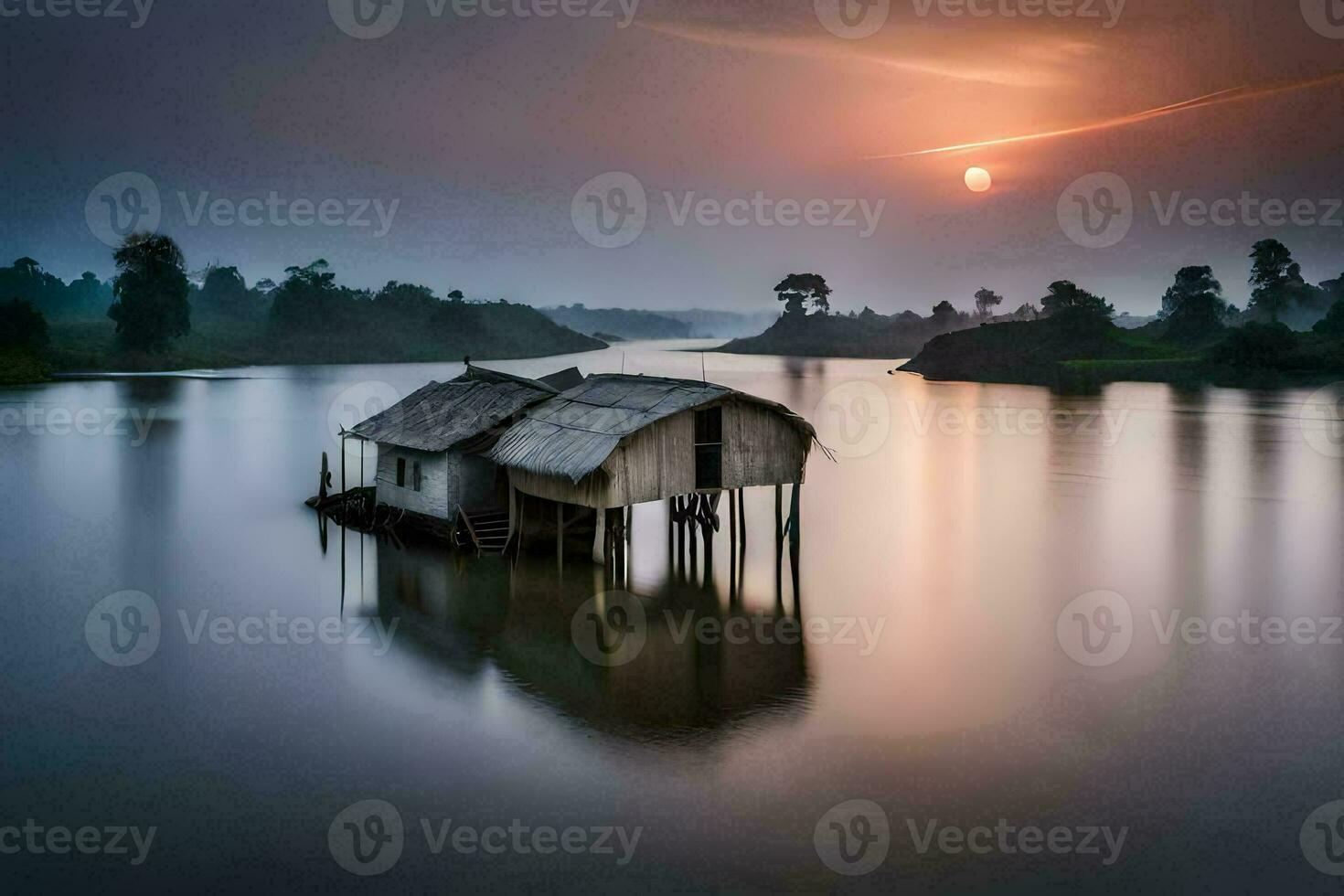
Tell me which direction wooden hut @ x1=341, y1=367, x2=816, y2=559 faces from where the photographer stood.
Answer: facing the viewer and to the right of the viewer
